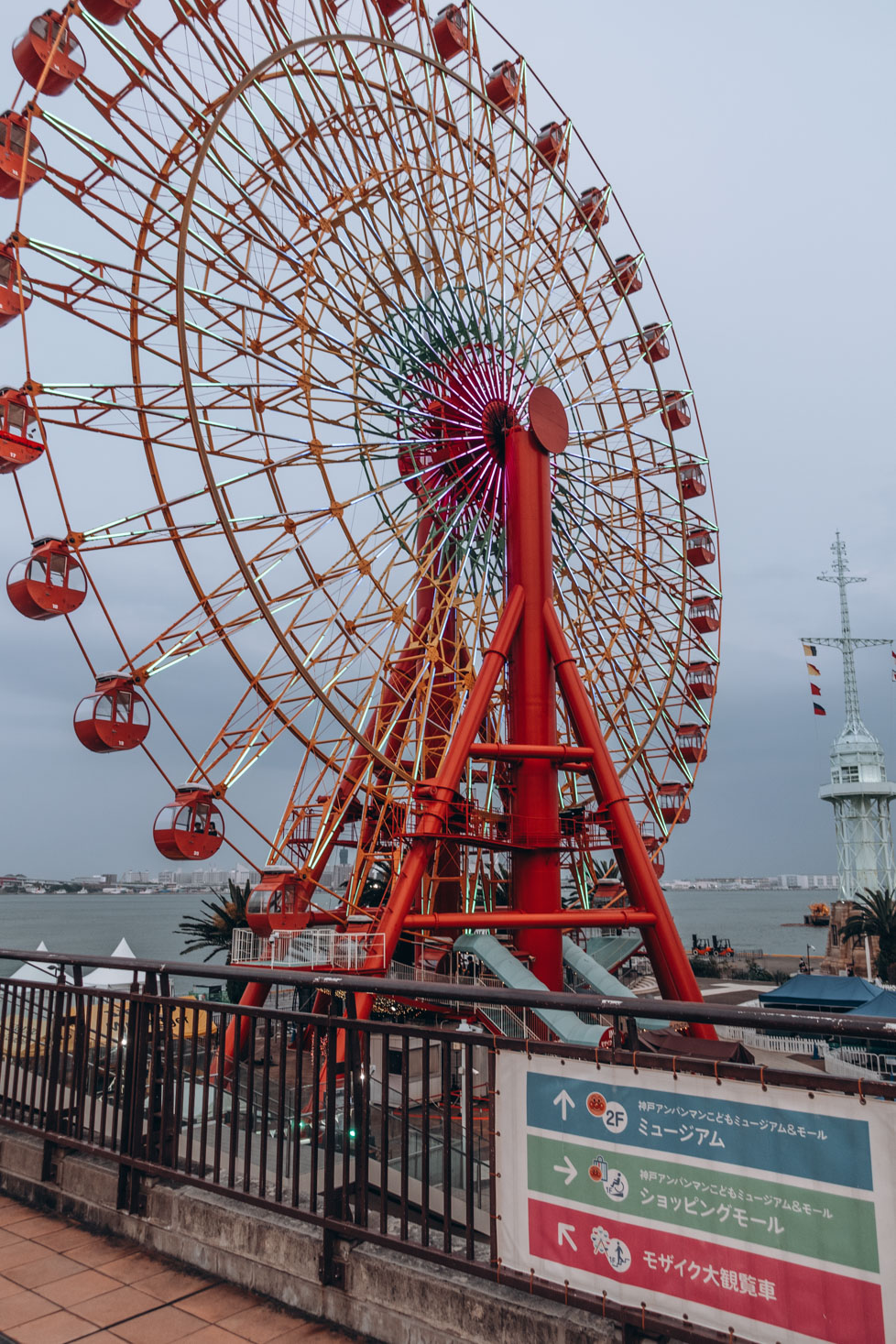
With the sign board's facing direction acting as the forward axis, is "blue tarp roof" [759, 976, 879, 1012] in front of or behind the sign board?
behind

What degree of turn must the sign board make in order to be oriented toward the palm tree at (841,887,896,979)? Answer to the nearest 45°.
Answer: approximately 135° to its right

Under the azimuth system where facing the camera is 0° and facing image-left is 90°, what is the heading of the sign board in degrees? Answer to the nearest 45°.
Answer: approximately 45°

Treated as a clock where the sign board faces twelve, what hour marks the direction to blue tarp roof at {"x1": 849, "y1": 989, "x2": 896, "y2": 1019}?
The blue tarp roof is roughly at 5 o'clock from the sign board.

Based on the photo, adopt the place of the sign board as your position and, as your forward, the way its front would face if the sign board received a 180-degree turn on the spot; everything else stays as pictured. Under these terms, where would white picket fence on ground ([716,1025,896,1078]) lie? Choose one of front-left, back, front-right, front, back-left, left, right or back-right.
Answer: front-left

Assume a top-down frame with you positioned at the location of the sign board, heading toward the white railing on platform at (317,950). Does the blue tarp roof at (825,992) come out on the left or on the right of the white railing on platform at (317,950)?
right

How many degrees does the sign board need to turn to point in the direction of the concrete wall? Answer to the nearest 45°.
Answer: approximately 90° to its right

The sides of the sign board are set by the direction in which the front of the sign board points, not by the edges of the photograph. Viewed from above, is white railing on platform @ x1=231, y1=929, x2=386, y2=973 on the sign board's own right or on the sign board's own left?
on the sign board's own right
